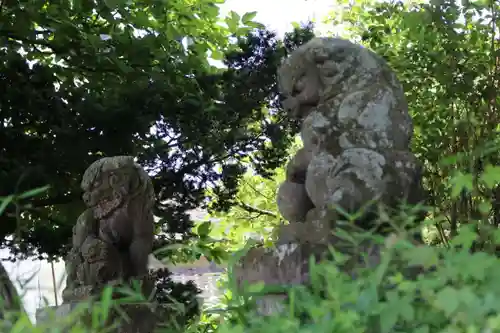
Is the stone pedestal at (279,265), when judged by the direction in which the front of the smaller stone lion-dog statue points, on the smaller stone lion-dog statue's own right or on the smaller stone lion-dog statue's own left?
on the smaller stone lion-dog statue's own left

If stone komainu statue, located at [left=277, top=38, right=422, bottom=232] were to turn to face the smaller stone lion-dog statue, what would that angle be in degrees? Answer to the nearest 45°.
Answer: approximately 45° to its right

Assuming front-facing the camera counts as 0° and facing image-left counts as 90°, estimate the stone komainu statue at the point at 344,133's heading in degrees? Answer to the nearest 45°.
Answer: approximately 90°

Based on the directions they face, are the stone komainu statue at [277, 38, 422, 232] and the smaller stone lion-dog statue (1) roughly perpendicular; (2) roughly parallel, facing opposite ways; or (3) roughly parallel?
roughly perpendicular
